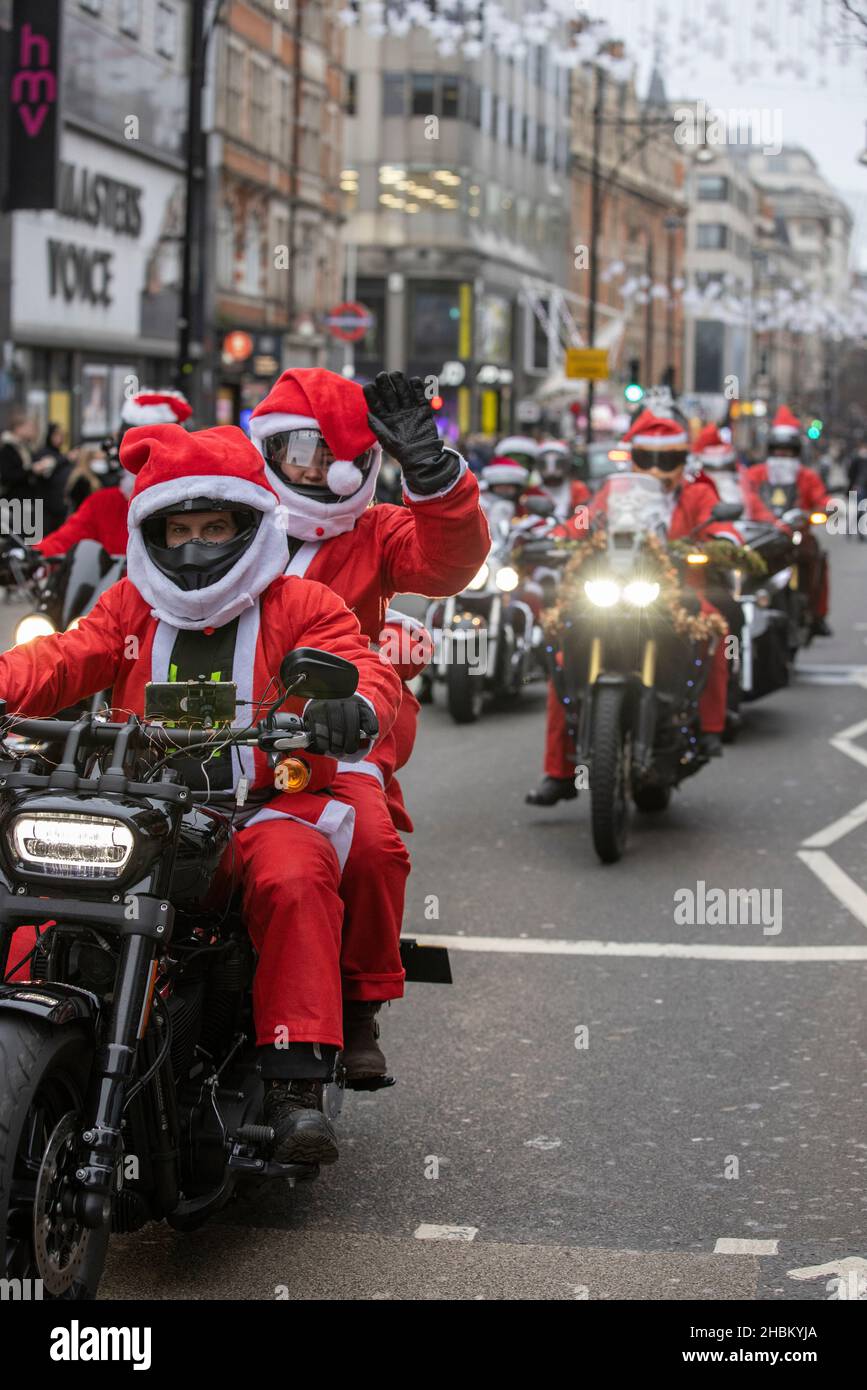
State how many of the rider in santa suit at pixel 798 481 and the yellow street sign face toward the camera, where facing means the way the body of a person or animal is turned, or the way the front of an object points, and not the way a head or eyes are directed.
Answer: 2

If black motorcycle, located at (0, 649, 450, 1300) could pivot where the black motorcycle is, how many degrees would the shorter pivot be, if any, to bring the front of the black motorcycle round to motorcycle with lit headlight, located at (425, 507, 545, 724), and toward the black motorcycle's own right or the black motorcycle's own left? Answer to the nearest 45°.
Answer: approximately 135° to the black motorcycle's own right

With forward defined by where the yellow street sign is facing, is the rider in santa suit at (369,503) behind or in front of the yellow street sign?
in front

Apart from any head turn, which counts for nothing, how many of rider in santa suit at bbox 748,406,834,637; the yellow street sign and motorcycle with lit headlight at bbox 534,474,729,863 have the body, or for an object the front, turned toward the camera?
3

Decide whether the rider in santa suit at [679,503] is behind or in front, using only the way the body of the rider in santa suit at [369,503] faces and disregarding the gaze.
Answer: behind

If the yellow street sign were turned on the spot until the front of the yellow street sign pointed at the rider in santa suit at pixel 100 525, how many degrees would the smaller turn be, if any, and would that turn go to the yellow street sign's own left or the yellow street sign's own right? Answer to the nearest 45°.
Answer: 0° — it already faces them

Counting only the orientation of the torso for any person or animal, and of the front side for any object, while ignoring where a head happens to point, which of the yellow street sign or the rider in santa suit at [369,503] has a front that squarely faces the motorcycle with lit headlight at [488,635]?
the yellow street sign

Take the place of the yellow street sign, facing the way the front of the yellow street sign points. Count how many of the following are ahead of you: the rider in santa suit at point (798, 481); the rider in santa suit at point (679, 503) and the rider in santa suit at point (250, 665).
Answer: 3

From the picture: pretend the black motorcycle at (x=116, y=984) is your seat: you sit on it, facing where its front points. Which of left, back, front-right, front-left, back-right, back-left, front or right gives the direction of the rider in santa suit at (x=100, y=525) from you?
back-right

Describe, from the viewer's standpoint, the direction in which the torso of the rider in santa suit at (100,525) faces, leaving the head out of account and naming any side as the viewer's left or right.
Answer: facing the viewer and to the left of the viewer

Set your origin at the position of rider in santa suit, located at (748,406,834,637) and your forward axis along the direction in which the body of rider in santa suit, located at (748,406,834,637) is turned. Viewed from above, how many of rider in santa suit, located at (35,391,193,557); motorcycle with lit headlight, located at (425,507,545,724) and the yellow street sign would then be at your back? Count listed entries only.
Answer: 1
